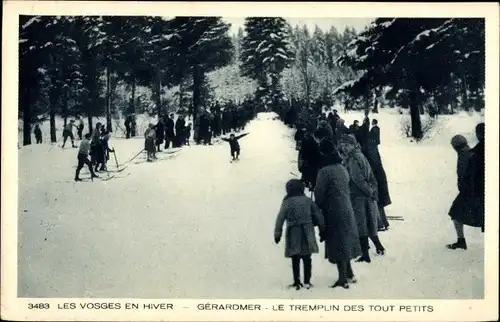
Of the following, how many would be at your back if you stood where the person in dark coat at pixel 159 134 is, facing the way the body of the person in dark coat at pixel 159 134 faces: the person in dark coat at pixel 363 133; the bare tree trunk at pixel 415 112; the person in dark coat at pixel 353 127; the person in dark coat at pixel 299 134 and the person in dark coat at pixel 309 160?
0

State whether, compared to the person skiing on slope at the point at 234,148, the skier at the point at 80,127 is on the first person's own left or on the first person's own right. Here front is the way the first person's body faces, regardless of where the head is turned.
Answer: on the first person's own right

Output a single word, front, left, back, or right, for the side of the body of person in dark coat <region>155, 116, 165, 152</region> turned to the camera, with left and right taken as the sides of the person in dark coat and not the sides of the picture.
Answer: right

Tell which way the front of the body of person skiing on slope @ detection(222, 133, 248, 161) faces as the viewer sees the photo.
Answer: toward the camera

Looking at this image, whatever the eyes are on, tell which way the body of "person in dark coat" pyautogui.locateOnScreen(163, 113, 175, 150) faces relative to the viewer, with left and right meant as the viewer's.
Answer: facing to the right of the viewer

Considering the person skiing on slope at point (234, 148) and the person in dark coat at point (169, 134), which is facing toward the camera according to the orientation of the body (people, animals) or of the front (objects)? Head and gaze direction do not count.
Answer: the person skiing on slope

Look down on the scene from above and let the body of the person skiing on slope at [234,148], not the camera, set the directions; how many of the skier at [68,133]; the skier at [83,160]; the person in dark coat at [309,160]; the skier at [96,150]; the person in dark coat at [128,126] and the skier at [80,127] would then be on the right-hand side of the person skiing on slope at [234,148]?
5
